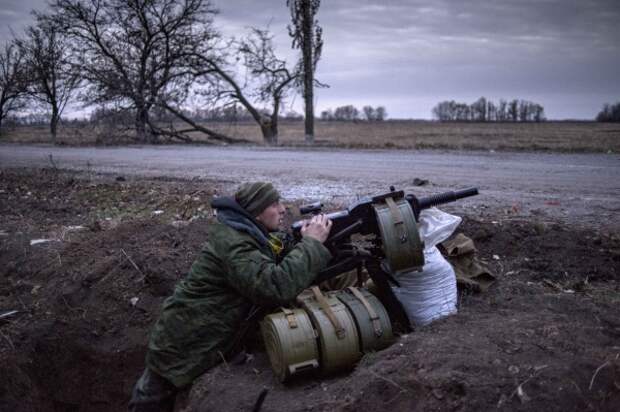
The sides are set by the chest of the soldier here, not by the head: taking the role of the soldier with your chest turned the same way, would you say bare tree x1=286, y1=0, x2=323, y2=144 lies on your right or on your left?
on your left

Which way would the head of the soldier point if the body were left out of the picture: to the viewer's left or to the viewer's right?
to the viewer's right

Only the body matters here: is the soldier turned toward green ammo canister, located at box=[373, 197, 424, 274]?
yes

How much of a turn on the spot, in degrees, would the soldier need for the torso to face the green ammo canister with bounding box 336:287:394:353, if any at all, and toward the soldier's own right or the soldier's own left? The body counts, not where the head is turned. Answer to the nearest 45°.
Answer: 0° — they already face it

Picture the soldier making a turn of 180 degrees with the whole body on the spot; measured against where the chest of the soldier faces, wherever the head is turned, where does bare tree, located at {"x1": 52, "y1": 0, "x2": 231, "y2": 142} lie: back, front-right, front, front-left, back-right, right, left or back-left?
right

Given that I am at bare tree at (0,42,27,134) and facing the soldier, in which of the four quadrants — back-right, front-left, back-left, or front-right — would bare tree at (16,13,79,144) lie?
front-left

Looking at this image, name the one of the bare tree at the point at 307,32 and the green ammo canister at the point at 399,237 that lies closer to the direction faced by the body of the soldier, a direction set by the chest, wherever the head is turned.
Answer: the green ammo canister

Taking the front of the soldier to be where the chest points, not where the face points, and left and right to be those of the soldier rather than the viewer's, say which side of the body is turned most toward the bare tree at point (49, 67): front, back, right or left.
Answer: left

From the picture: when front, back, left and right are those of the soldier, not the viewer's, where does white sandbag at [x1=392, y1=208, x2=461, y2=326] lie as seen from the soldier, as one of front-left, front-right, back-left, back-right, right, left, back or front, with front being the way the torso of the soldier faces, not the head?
front

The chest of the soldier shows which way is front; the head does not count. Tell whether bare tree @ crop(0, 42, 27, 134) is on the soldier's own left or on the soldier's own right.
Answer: on the soldier's own left

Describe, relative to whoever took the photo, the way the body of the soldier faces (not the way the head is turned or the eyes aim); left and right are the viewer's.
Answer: facing to the right of the viewer
